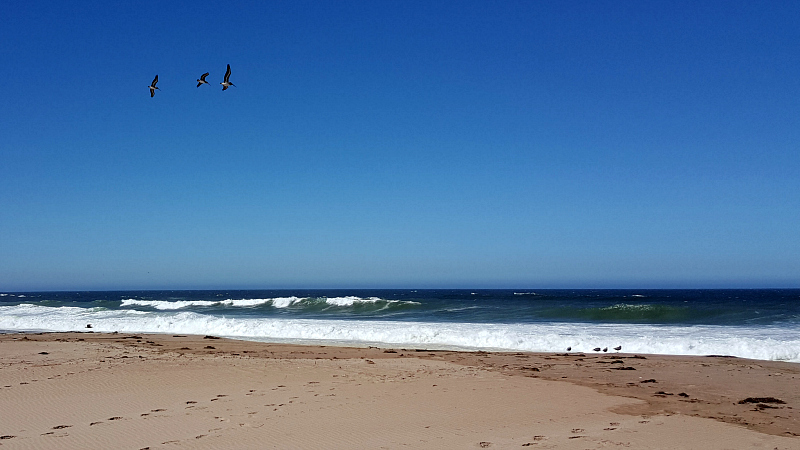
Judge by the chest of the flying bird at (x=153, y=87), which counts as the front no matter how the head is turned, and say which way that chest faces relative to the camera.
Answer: to the viewer's right

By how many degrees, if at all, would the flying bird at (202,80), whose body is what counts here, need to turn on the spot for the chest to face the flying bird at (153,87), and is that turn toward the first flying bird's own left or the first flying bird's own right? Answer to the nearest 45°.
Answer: approximately 180°

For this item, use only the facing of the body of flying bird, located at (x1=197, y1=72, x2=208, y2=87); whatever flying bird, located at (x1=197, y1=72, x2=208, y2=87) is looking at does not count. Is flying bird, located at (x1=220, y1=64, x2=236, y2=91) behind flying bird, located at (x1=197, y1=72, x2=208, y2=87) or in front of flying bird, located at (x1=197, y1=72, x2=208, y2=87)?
behind

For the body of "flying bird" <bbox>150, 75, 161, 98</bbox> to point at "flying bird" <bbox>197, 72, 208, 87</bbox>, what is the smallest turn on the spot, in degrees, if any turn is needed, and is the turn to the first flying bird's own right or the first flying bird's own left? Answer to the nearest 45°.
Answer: approximately 135° to the first flying bird's own left

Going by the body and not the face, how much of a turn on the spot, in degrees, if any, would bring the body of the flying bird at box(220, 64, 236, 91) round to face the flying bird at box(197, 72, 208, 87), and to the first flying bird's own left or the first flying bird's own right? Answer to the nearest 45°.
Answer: approximately 45° to the first flying bird's own right

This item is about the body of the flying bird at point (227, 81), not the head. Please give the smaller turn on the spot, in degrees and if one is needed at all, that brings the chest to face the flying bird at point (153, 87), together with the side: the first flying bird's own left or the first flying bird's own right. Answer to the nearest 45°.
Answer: approximately 180°

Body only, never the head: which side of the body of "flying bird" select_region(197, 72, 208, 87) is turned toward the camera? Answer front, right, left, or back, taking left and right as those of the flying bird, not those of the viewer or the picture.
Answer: left
